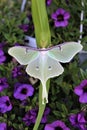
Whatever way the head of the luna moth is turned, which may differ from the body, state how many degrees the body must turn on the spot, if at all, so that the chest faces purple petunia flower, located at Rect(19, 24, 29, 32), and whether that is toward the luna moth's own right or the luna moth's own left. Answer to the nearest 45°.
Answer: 0° — it already faces it

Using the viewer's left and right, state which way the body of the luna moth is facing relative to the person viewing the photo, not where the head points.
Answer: facing away from the viewer
